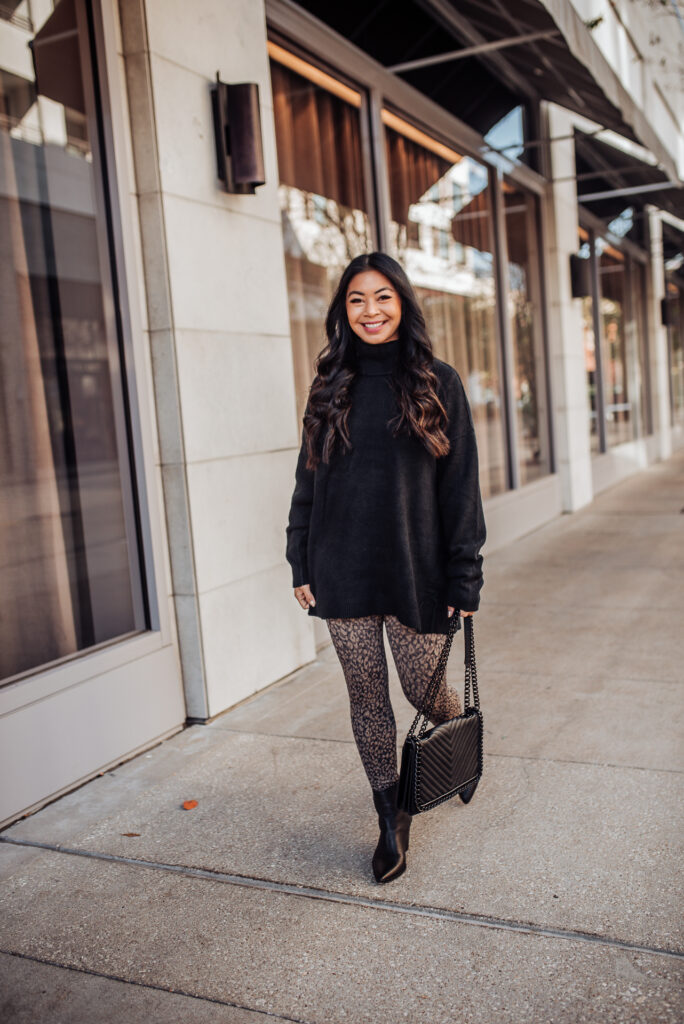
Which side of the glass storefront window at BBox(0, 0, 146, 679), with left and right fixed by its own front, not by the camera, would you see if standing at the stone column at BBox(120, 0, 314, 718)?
left

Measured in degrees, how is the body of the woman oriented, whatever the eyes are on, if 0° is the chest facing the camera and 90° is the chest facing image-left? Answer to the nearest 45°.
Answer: approximately 0°

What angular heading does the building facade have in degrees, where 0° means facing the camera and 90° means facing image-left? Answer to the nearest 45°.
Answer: approximately 315°

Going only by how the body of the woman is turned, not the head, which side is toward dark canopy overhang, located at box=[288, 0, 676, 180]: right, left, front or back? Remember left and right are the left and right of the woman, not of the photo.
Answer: back

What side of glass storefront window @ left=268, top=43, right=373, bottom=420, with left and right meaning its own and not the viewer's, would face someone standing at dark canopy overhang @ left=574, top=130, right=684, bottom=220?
left

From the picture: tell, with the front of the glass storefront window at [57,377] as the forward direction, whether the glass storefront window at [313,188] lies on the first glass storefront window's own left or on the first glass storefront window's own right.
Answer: on the first glass storefront window's own left
